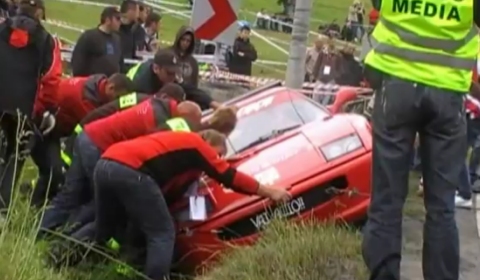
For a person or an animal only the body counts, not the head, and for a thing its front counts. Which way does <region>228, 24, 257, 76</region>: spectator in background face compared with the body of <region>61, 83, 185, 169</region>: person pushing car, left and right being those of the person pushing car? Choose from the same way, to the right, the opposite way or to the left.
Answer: to the right

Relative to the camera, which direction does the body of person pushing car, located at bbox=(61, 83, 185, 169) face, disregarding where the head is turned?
to the viewer's right

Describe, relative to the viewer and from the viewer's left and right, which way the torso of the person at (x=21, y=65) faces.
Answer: facing away from the viewer and to the right of the viewer

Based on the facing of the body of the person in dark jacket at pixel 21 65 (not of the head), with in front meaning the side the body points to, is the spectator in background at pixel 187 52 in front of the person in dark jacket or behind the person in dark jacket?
in front

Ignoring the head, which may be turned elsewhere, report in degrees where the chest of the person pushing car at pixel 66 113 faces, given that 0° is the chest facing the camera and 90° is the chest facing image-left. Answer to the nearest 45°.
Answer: approximately 270°

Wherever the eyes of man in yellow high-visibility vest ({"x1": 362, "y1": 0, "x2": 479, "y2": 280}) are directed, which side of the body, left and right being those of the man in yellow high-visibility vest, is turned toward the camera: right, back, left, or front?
back

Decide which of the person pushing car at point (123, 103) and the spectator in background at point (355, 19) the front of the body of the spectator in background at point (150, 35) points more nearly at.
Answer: the person pushing car

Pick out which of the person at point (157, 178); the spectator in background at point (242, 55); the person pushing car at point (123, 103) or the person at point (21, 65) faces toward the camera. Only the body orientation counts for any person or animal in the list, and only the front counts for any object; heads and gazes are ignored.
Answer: the spectator in background

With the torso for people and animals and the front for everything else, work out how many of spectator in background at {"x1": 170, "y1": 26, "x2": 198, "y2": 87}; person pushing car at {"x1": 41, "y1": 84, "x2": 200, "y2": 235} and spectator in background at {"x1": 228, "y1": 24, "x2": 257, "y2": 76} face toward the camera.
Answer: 2

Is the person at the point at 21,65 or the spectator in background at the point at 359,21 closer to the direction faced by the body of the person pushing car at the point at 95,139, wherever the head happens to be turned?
the spectator in background

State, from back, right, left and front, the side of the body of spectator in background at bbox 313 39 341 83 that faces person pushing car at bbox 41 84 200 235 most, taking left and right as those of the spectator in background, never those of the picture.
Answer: front
